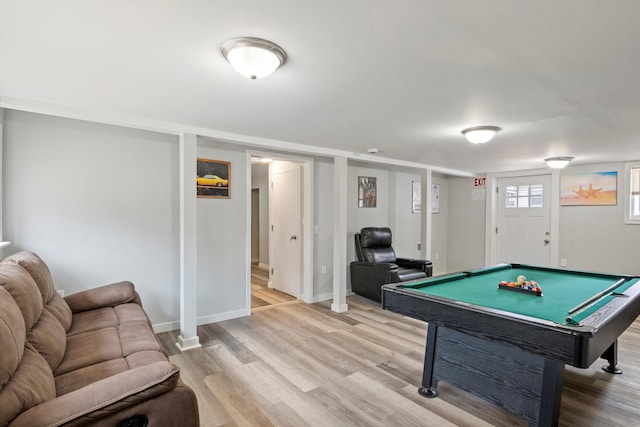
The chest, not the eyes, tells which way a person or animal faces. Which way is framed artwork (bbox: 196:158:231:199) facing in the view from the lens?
facing the viewer and to the right of the viewer

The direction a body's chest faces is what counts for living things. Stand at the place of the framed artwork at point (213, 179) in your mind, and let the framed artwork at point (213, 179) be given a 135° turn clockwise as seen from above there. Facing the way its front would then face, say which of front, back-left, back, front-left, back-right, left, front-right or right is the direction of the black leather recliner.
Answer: back

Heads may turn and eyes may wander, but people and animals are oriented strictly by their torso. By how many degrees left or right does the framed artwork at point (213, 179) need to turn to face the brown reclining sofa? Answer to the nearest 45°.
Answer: approximately 45° to its right

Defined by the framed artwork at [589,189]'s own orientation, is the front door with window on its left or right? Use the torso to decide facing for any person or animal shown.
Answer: on its right

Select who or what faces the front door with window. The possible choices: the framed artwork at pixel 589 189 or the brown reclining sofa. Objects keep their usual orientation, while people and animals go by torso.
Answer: the brown reclining sofa

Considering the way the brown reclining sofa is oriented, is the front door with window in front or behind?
in front

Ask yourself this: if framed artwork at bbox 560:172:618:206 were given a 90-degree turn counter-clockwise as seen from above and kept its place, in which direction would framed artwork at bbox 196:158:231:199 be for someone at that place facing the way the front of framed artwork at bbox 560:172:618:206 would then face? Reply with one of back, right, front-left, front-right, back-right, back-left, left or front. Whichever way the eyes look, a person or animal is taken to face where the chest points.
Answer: back-right

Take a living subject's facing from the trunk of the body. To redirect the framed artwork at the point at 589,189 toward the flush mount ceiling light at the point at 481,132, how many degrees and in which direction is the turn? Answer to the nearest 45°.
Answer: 0° — it already faces it

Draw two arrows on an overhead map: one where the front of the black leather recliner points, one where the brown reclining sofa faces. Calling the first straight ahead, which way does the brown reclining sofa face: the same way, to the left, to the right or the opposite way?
to the left

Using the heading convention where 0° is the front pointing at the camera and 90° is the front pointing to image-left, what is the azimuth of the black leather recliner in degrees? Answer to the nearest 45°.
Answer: approximately 315°

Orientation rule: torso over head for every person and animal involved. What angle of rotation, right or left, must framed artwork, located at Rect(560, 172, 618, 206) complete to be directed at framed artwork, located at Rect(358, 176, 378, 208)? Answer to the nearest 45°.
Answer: approximately 45° to its right

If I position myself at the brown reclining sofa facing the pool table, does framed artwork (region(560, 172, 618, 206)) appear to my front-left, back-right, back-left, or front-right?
front-left

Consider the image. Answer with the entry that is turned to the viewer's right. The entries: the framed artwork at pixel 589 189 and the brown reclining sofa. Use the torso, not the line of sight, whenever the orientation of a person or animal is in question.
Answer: the brown reclining sofa

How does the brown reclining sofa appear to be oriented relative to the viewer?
to the viewer's right

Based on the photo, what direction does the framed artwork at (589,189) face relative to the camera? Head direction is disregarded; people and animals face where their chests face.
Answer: toward the camera

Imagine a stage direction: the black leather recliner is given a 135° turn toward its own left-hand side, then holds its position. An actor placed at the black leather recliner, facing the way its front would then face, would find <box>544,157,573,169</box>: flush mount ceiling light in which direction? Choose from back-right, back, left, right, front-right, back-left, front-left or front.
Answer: right

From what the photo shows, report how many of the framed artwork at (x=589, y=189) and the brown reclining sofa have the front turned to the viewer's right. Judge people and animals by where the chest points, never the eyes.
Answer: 1
